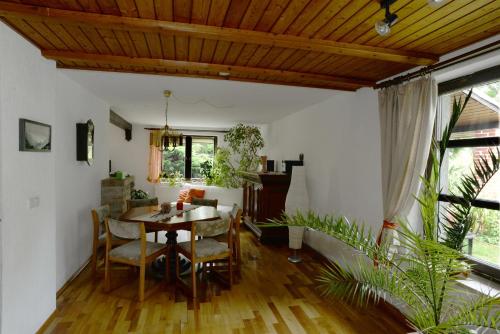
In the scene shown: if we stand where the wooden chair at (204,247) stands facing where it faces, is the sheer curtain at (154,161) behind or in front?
in front

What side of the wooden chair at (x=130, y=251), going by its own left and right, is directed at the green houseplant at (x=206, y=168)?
front

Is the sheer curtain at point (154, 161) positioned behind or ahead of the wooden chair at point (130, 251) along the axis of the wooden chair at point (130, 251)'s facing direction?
ahead

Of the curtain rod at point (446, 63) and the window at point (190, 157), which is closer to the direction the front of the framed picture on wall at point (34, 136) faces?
the curtain rod

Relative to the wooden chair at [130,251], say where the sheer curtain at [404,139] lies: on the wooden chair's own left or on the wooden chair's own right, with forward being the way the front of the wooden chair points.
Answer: on the wooden chair's own right

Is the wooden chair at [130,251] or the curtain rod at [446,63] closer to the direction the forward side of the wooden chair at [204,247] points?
the wooden chair

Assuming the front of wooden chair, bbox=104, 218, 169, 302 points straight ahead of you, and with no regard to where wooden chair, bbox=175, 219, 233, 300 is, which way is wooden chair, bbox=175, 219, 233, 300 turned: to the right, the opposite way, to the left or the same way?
to the left

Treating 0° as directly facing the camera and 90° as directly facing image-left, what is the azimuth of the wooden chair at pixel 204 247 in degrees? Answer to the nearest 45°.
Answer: approximately 135°

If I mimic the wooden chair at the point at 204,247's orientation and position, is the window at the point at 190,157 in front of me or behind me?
in front

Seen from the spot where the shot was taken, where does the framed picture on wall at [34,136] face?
facing the viewer and to the right of the viewer

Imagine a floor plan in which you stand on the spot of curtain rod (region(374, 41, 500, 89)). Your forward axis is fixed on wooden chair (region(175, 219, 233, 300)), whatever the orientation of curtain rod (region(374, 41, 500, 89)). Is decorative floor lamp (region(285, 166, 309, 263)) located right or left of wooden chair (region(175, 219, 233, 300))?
right

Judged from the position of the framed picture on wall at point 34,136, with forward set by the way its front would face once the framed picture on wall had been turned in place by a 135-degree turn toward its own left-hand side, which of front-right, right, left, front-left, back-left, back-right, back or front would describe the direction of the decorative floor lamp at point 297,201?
right

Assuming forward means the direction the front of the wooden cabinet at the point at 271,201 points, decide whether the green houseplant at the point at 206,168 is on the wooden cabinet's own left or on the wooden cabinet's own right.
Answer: on the wooden cabinet's own right

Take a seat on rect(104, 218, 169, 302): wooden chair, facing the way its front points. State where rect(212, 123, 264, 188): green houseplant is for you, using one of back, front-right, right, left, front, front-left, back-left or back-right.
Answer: front

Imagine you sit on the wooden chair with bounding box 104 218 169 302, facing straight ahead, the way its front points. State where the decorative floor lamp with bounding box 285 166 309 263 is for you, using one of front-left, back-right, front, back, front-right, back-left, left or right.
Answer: front-right

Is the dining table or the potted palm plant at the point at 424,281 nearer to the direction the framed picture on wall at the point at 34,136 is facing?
the potted palm plant

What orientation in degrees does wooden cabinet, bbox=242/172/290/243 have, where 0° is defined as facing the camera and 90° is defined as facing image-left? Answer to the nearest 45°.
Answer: approximately 90°
